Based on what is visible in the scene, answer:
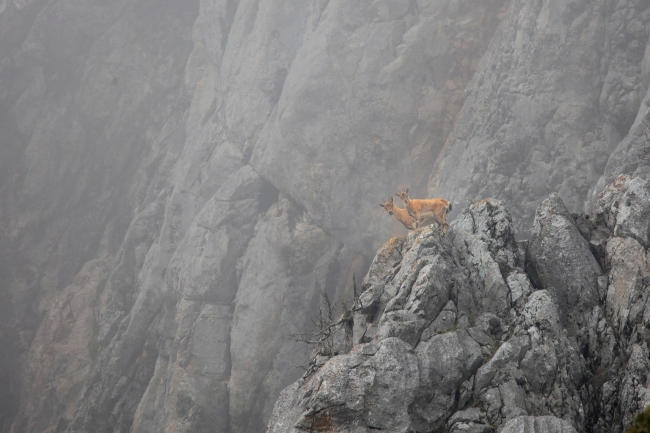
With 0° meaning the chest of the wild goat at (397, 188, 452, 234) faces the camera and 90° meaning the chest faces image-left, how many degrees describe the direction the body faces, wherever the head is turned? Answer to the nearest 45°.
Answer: approximately 90°

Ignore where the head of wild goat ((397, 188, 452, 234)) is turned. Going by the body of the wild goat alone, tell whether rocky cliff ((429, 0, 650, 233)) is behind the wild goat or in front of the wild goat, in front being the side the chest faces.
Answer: behind
